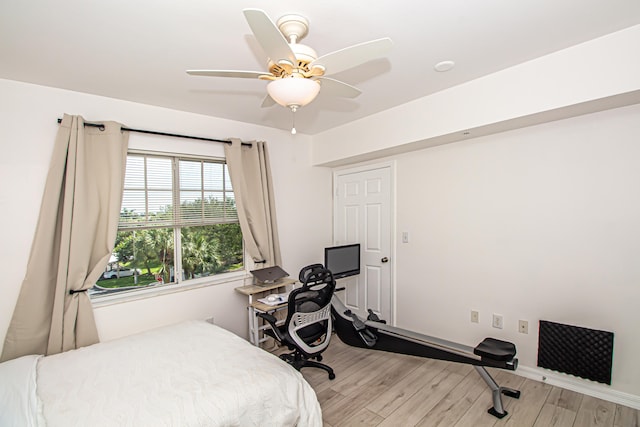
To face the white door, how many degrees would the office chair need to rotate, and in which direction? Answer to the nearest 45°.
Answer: approximately 90° to its right

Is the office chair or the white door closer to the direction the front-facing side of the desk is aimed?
the office chair

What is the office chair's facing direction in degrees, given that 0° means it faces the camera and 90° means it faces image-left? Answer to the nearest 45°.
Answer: approximately 135°

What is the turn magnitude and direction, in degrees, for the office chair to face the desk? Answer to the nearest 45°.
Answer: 0° — it already faces it

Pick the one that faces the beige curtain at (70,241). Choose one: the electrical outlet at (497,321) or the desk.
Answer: the electrical outlet

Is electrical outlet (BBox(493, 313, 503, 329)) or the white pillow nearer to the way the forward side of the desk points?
the electrical outlet

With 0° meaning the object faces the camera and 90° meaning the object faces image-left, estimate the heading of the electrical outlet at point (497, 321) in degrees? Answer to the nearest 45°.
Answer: approximately 45°

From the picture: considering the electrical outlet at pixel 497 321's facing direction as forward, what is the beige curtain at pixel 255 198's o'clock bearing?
The beige curtain is roughly at 1 o'clock from the electrical outlet.

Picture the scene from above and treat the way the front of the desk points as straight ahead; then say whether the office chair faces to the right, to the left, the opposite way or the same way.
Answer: the opposite way
